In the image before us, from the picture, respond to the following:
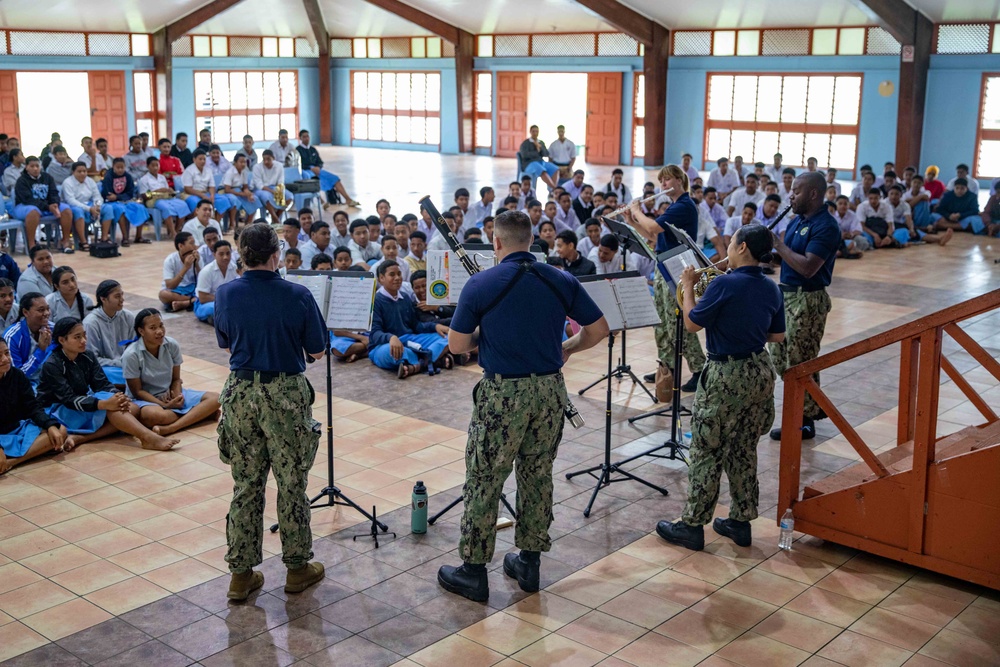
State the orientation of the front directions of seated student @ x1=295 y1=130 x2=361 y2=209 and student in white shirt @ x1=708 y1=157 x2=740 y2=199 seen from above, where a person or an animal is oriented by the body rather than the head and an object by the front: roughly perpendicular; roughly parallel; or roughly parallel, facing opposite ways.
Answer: roughly perpendicular

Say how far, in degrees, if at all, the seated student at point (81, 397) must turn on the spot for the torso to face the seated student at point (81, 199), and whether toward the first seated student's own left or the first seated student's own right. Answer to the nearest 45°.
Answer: approximately 135° to the first seated student's own left

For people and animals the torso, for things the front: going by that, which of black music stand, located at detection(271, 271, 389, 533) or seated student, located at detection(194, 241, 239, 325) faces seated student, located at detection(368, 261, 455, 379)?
seated student, located at detection(194, 241, 239, 325)

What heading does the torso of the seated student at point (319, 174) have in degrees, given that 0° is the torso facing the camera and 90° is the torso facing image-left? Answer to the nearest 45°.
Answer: approximately 315°

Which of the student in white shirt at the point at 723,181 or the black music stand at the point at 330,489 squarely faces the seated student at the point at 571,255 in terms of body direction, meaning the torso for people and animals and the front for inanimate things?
the student in white shirt

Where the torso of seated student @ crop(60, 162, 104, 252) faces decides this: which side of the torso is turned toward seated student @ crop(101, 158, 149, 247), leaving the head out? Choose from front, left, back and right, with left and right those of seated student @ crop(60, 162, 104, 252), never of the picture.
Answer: left

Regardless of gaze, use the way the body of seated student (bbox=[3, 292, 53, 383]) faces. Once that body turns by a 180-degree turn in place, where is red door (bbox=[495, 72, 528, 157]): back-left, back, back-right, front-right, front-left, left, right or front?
right

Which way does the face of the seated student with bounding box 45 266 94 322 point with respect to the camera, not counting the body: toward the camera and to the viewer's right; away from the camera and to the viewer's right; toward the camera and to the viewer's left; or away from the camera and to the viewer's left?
toward the camera and to the viewer's right

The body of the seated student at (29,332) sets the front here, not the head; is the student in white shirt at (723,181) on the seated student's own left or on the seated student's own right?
on the seated student's own left

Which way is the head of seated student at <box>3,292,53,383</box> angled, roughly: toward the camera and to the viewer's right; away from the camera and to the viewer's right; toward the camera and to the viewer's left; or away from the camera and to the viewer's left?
toward the camera and to the viewer's right

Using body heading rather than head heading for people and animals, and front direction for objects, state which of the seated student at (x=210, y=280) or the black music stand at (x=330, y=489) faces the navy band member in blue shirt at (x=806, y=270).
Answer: the seated student

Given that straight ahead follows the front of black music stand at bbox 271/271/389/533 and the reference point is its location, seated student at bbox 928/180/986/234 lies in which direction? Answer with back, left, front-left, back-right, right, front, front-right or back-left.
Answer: back-left

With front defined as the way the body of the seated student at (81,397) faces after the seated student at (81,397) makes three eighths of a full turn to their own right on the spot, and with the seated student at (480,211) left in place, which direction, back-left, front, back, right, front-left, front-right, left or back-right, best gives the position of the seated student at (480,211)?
back-right
